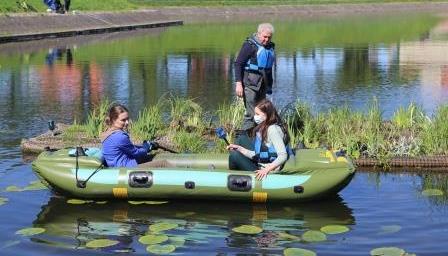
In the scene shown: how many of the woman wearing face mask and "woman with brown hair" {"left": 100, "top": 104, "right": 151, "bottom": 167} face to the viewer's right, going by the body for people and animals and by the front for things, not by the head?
1

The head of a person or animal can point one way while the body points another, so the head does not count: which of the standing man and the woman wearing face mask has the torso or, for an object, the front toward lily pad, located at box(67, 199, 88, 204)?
the woman wearing face mask

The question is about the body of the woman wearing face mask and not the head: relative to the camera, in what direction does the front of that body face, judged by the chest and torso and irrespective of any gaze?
to the viewer's left

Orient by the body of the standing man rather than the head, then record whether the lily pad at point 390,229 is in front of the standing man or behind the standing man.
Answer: in front

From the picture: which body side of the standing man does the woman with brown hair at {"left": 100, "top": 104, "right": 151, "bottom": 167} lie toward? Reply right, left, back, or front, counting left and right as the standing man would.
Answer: right

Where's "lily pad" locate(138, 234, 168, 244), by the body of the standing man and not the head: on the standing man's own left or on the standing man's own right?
on the standing man's own right

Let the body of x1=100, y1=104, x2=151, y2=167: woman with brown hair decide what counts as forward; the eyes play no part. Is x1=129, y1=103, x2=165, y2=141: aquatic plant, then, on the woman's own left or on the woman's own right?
on the woman's own left

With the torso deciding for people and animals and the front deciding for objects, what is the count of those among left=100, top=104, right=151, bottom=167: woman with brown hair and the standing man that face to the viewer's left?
0

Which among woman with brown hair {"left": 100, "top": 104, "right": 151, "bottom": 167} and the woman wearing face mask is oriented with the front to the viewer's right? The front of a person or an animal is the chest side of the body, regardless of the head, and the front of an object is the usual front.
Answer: the woman with brown hair

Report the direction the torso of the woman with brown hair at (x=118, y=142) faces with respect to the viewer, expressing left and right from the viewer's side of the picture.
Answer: facing to the right of the viewer

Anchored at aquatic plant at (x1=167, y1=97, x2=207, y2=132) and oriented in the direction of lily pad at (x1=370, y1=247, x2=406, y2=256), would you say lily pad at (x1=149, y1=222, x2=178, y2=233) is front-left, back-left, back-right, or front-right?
front-right

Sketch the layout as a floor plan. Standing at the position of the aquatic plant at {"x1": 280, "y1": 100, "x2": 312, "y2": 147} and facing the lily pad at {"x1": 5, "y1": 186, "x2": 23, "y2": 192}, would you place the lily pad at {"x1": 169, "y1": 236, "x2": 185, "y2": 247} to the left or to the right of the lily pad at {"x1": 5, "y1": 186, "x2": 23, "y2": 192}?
left

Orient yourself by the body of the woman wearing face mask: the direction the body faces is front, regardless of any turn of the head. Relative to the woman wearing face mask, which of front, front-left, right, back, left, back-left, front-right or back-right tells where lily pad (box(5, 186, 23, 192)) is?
front

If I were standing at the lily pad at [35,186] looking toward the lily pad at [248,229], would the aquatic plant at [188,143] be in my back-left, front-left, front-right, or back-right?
front-left

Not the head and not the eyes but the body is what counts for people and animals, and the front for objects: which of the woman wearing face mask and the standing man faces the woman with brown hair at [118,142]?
the woman wearing face mask

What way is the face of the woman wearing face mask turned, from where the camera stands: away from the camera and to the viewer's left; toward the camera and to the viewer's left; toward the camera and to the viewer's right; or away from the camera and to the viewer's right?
toward the camera and to the viewer's left

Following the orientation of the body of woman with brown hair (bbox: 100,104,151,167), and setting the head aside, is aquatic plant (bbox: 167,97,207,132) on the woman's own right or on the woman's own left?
on the woman's own left
